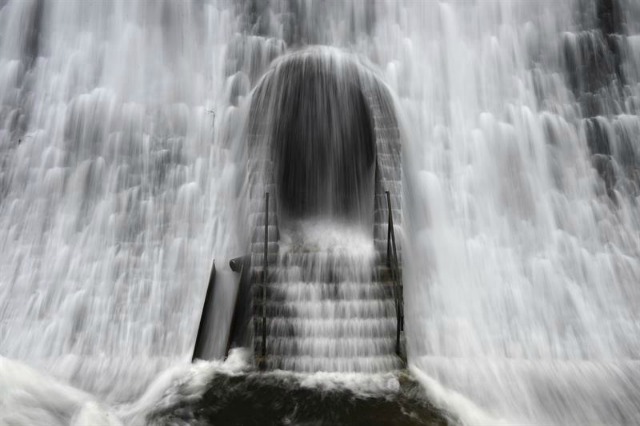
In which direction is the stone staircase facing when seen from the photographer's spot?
facing the viewer
